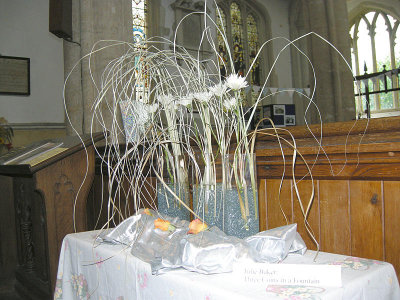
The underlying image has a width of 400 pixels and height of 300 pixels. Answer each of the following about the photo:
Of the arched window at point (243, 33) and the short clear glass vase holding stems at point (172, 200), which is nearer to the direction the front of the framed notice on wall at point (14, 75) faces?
the short clear glass vase holding stems

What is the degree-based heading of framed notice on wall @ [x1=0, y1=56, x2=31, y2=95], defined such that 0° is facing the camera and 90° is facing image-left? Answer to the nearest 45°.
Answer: approximately 0°

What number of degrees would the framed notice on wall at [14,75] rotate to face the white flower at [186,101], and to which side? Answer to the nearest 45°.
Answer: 0° — it already faces it

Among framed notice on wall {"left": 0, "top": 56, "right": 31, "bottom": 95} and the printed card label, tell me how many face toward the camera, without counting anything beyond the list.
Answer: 2

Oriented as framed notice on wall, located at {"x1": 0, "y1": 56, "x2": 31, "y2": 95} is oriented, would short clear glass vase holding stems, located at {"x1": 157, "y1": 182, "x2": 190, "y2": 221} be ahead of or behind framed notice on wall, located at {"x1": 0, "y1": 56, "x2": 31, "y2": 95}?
ahead

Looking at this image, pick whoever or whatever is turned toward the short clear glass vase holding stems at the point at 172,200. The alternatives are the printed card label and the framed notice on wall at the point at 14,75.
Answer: the framed notice on wall

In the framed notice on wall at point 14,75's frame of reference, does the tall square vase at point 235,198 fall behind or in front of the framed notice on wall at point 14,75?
in front

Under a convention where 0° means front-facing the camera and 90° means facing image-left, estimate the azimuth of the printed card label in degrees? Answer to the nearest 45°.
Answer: approximately 0°
